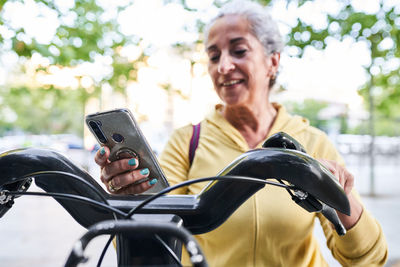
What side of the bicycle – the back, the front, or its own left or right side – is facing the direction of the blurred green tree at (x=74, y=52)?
back

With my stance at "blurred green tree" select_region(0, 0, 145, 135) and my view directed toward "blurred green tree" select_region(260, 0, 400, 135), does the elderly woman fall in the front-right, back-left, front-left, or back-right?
front-right

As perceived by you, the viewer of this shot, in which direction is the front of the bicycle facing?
facing the viewer

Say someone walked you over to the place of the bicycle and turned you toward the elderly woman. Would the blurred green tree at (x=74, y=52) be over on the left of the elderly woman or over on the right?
left

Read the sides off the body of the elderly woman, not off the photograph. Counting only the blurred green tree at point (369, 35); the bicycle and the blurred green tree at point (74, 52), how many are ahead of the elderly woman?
1

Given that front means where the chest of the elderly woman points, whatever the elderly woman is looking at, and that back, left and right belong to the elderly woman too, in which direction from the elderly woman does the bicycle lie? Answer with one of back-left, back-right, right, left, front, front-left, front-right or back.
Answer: front

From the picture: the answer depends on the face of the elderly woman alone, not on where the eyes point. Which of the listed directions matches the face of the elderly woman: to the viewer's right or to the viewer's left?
to the viewer's left

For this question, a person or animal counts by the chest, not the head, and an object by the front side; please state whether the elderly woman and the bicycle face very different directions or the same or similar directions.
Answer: same or similar directions

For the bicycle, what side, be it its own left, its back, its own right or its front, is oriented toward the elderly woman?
back

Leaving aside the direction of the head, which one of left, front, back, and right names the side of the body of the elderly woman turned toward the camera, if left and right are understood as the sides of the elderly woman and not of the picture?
front

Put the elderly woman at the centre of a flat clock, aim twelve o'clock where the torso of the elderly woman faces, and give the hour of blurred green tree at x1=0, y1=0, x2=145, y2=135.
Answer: The blurred green tree is roughly at 5 o'clock from the elderly woman.

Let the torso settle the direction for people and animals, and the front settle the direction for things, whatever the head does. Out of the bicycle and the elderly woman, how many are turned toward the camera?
2
